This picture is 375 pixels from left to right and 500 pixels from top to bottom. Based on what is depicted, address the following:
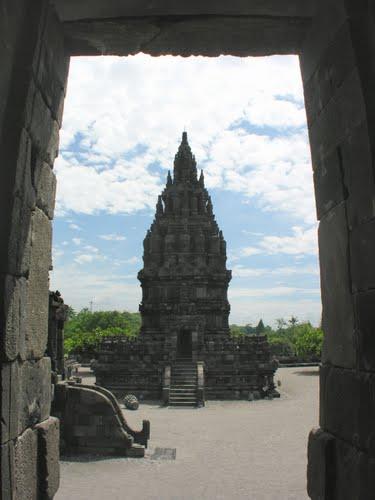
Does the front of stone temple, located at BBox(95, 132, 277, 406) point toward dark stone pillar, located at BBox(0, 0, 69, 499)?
yes

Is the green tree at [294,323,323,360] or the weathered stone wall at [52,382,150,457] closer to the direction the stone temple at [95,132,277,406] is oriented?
the weathered stone wall

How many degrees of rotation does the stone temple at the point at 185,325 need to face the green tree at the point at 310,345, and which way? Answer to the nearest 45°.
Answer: approximately 135° to its left

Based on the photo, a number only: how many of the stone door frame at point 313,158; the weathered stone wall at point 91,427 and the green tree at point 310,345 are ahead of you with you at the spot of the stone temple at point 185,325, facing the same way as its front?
2

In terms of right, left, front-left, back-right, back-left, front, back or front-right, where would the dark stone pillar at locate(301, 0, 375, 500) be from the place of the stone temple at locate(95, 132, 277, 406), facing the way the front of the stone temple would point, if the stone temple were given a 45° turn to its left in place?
front-right

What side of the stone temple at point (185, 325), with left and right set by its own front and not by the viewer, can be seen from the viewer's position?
front

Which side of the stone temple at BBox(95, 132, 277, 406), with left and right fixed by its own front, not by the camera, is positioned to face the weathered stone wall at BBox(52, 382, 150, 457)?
front

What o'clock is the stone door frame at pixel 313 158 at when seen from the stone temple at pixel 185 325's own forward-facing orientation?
The stone door frame is roughly at 12 o'clock from the stone temple.

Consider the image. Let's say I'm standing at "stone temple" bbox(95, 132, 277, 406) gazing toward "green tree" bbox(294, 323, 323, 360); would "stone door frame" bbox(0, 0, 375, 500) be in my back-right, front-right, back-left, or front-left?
back-right
